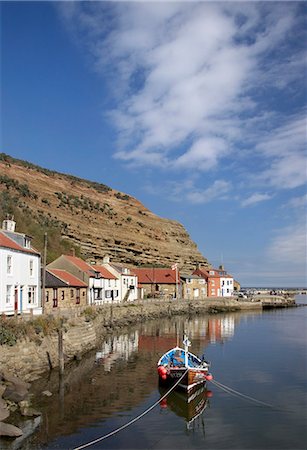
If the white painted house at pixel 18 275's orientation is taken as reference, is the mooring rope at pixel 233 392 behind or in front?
in front

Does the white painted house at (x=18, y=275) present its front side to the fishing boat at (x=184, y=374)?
yes

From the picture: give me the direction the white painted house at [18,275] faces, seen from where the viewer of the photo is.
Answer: facing the viewer and to the right of the viewer
